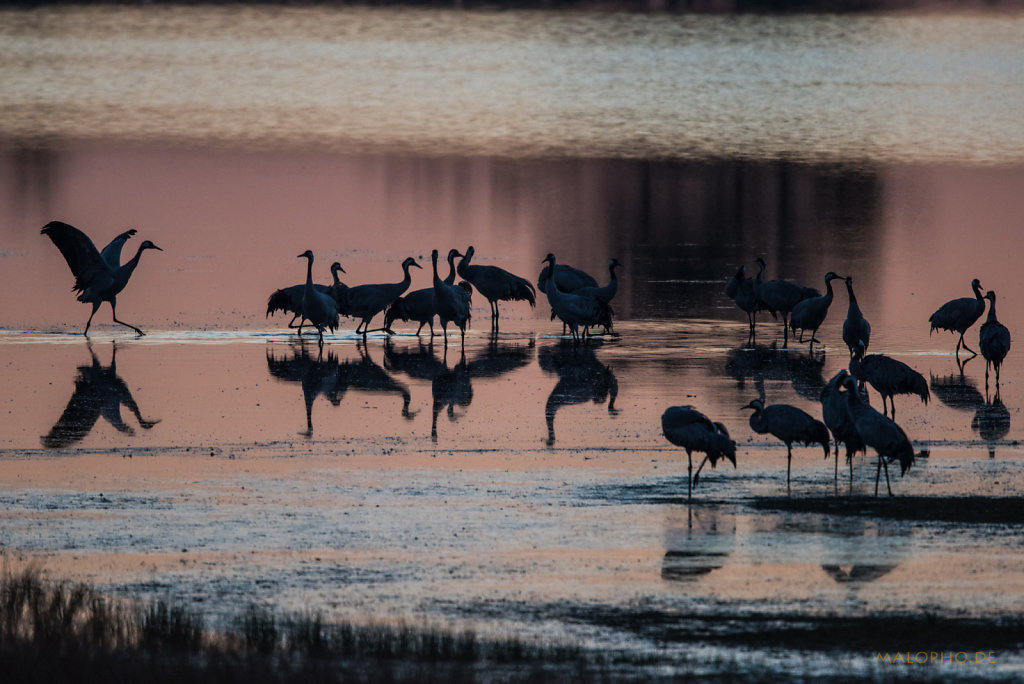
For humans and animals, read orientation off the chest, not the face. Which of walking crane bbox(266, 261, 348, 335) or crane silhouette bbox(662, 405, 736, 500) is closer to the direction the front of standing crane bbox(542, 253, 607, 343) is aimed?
the walking crane

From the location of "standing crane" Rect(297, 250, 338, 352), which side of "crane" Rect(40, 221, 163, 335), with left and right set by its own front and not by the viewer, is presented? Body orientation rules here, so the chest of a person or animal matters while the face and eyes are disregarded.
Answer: front

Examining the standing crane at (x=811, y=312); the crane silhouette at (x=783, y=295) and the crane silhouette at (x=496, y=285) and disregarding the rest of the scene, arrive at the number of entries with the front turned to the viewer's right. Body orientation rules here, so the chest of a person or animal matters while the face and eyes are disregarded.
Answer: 1

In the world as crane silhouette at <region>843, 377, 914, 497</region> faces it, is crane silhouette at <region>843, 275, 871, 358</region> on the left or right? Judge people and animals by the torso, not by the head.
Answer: on its right

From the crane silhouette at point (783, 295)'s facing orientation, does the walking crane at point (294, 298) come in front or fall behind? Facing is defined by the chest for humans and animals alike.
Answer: in front

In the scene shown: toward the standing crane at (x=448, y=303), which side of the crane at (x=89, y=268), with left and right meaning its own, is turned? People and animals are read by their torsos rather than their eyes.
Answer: front

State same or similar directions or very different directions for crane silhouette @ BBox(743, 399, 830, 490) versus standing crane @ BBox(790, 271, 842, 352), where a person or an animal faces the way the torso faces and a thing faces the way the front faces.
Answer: very different directions

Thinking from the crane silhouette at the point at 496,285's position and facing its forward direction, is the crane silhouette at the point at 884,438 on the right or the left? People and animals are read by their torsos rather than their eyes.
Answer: on its left

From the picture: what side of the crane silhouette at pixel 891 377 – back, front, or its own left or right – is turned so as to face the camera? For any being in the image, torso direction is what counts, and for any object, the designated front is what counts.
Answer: left

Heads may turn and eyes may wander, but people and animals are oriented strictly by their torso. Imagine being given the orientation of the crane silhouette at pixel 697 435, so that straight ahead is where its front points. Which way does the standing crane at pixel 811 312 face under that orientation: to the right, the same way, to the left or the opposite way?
the opposite way

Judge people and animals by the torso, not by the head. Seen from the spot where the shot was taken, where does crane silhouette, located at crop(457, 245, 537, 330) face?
facing to the left of the viewer

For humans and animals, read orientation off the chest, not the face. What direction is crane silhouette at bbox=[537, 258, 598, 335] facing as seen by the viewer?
to the viewer's left

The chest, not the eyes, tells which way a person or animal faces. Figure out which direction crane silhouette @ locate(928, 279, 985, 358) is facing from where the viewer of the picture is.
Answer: facing to the right of the viewer

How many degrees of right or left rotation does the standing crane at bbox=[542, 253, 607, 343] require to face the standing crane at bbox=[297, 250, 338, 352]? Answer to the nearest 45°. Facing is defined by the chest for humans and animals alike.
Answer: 0° — it already faces it

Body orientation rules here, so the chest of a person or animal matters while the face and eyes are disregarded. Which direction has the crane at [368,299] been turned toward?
to the viewer's right

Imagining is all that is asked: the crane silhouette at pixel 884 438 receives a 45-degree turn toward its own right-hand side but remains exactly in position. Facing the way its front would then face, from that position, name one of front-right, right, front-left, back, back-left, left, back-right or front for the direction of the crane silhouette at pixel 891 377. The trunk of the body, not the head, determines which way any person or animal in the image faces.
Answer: front-right

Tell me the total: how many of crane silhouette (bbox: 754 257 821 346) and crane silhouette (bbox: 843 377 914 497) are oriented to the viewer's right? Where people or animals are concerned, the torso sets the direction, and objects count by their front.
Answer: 0

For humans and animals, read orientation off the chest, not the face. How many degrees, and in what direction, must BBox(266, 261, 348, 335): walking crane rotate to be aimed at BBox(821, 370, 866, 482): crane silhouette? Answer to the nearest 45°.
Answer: approximately 45° to its right
